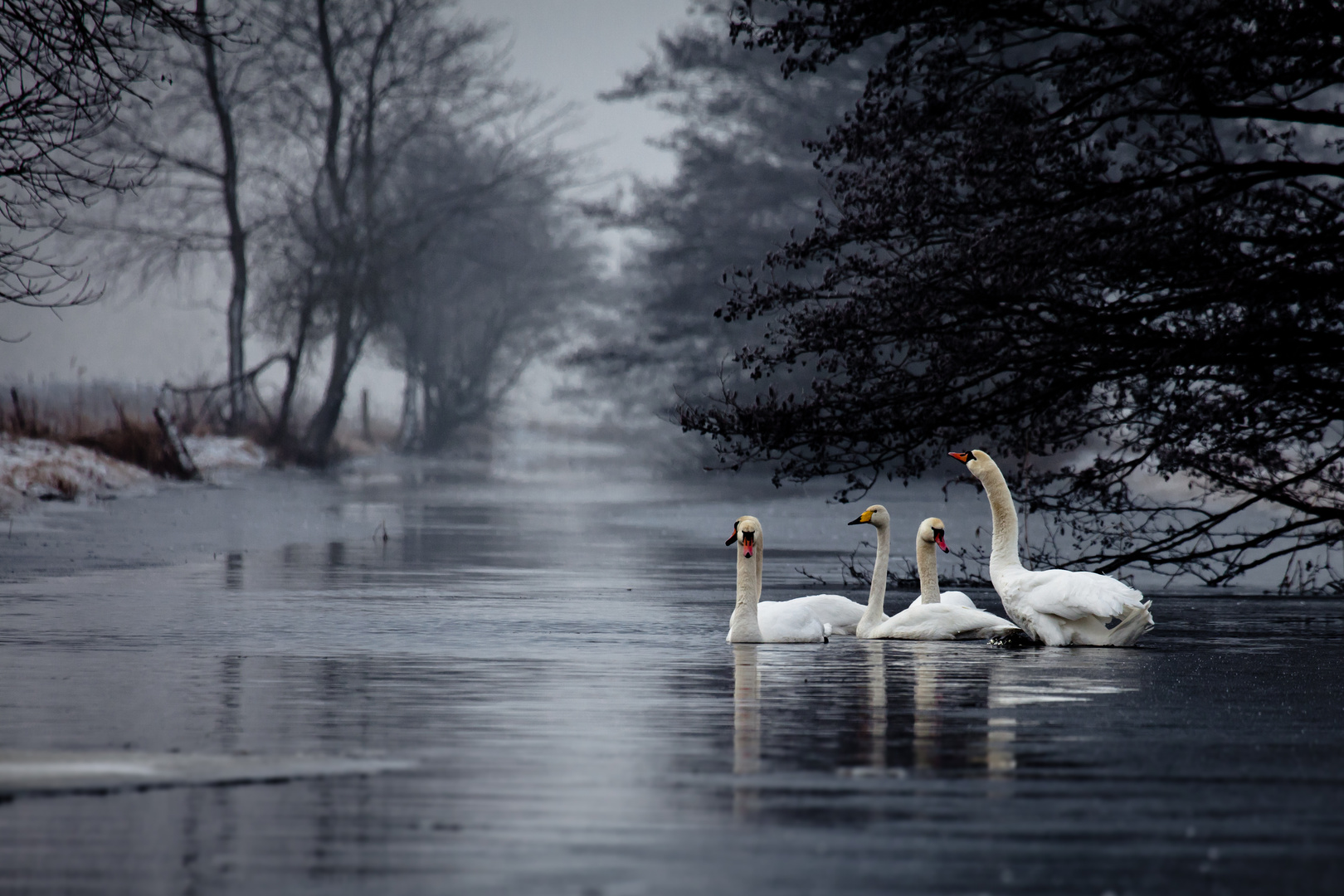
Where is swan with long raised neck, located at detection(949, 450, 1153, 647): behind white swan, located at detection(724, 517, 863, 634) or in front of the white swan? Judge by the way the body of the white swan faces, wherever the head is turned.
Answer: behind

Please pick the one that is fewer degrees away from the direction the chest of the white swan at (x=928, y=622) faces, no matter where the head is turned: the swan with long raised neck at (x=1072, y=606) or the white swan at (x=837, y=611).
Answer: the white swan

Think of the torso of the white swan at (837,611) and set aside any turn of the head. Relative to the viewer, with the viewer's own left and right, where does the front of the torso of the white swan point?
facing to the left of the viewer

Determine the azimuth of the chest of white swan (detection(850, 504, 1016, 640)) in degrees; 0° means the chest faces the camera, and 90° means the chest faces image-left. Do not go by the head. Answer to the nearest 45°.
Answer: approximately 90°

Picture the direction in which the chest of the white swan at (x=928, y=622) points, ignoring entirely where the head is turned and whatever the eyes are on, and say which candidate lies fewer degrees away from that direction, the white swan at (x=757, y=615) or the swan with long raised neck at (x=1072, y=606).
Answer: the white swan

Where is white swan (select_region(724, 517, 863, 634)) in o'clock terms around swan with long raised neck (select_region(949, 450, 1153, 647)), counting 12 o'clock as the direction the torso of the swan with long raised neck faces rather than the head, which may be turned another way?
The white swan is roughly at 1 o'clock from the swan with long raised neck.

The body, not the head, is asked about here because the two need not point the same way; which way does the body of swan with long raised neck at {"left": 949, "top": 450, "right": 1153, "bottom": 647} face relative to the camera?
to the viewer's left
